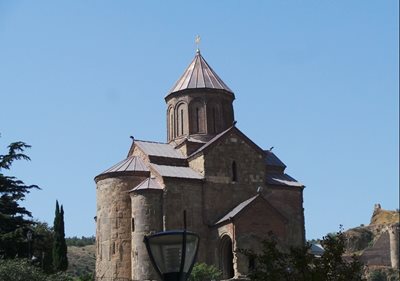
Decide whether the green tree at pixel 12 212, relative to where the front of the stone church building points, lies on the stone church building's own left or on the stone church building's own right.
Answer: on the stone church building's own right

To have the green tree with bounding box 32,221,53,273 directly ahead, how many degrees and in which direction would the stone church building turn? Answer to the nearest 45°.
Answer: approximately 135° to its right

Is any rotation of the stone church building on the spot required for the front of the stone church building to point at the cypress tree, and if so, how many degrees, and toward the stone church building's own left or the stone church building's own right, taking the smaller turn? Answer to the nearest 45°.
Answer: approximately 135° to the stone church building's own right

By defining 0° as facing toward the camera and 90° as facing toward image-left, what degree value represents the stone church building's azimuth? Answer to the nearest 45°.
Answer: approximately 315°
